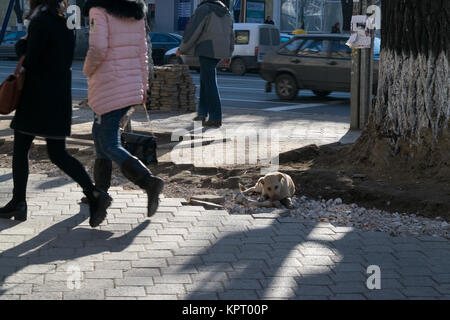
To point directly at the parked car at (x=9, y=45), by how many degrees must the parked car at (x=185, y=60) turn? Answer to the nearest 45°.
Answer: approximately 45° to its right

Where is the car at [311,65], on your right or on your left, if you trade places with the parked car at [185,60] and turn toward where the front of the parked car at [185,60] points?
on your left

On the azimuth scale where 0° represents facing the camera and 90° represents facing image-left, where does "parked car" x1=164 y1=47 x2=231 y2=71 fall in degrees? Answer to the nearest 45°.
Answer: approximately 90°

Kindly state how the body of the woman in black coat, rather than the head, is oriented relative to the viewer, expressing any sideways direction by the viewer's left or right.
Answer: facing to the left of the viewer
